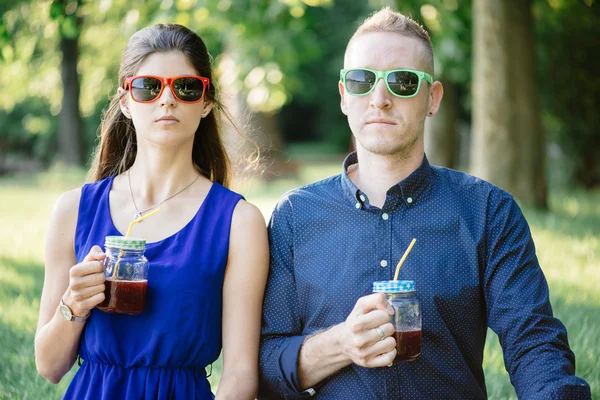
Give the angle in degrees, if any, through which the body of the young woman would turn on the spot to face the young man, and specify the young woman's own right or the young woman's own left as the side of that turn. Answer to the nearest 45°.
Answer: approximately 90° to the young woman's own left

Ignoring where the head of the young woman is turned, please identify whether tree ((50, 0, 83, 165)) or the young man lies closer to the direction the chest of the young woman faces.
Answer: the young man

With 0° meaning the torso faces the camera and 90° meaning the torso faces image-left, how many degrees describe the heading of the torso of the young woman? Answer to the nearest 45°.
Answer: approximately 0°

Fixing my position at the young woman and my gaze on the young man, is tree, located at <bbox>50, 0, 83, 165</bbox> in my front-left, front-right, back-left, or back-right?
back-left

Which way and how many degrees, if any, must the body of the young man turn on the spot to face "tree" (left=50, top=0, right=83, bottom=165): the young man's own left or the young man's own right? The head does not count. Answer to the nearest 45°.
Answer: approximately 135° to the young man's own right

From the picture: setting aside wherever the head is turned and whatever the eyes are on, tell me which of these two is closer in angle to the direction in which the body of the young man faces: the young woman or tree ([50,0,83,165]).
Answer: the young woman

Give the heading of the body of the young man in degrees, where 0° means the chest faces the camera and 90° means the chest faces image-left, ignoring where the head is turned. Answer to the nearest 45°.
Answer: approximately 0°

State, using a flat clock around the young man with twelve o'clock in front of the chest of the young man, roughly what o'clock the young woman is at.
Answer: The young woman is roughly at 3 o'clock from the young man.

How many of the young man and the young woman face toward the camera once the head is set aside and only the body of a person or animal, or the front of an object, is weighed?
2

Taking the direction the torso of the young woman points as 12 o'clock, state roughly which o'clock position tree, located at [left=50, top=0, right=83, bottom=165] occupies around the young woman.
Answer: The tree is roughly at 6 o'clock from the young woman.

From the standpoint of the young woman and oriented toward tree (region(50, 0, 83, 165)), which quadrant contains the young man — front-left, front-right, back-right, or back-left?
back-right
